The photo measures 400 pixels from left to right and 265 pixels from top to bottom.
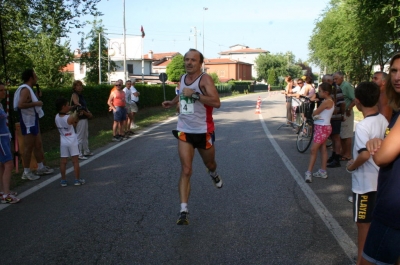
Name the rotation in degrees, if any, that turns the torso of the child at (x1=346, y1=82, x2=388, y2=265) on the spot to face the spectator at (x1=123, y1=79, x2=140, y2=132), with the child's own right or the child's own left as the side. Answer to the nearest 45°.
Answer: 0° — they already face them

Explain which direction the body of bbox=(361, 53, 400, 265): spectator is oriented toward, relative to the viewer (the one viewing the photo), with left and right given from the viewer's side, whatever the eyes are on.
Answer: facing the viewer and to the left of the viewer

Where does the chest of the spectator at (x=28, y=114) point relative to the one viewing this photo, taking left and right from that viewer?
facing to the right of the viewer

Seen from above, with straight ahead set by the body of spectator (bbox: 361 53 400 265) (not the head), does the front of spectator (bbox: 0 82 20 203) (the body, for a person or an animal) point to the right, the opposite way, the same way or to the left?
the opposite way

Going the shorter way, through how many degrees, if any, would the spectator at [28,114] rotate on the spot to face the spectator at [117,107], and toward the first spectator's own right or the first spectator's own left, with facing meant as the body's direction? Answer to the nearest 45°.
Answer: approximately 45° to the first spectator's own left

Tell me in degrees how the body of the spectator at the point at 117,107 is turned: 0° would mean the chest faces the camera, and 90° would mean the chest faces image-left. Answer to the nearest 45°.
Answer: approximately 315°

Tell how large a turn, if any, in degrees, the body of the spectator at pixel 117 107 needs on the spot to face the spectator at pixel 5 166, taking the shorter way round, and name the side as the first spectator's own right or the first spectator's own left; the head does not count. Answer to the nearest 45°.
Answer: approximately 45° to the first spectator's own right

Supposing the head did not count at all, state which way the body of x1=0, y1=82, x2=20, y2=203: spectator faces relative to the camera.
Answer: to the viewer's right

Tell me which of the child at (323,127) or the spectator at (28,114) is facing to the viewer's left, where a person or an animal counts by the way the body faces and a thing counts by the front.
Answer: the child

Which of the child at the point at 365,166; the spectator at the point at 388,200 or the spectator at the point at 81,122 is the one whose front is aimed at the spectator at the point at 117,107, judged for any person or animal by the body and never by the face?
the child

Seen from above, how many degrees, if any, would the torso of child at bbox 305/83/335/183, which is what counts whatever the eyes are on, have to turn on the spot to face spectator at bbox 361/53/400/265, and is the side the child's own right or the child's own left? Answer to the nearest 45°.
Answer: approximately 90° to the child's own left

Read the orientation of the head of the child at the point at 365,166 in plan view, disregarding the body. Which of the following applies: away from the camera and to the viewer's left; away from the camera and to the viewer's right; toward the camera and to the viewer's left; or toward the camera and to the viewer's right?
away from the camera and to the viewer's left

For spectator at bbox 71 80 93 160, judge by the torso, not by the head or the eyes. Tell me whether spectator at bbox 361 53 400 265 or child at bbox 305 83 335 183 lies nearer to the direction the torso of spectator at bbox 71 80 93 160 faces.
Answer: the child
